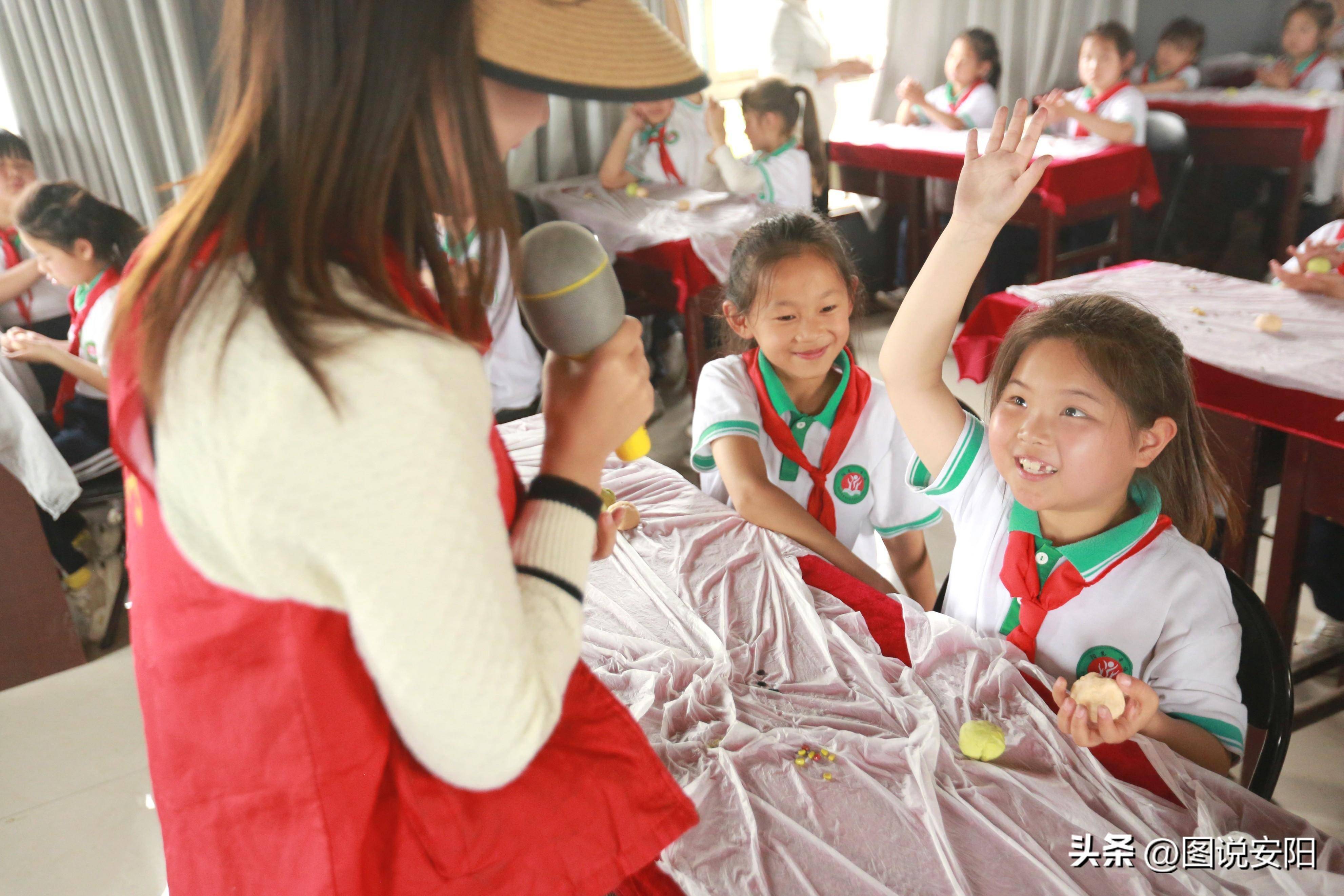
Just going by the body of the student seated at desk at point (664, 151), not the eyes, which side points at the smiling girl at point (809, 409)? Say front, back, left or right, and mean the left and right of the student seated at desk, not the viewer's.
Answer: front

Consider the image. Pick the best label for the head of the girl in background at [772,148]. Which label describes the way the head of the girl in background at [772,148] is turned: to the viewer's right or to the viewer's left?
to the viewer's left

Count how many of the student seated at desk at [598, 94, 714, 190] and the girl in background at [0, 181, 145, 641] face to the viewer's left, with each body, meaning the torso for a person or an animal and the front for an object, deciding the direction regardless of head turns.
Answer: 1

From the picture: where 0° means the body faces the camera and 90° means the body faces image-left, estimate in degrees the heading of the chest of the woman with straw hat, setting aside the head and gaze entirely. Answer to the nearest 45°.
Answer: approximately 270°

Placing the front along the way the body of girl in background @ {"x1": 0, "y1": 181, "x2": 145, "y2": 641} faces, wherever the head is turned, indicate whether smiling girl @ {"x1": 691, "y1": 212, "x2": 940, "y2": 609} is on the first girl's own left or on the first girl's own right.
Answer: on the first girl's own left

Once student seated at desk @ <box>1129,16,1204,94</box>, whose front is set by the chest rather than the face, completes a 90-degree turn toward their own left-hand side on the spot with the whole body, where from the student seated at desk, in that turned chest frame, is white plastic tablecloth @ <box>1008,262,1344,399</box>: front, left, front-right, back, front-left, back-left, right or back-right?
front-right

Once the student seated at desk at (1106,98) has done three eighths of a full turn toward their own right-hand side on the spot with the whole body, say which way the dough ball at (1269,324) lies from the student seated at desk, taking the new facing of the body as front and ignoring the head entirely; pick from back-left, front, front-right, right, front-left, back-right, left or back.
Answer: back

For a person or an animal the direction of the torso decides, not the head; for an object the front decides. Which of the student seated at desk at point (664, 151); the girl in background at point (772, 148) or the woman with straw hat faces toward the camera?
the student seated at desk

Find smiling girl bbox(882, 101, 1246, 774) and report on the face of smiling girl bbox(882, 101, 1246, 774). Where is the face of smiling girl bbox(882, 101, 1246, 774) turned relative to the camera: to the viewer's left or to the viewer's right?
to the viewer's left

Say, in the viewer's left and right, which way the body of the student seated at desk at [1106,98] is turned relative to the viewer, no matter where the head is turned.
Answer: facing the viewer and to the left of the viewer

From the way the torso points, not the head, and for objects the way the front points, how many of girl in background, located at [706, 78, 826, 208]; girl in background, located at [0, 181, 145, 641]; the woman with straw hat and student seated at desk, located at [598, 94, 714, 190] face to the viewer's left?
2

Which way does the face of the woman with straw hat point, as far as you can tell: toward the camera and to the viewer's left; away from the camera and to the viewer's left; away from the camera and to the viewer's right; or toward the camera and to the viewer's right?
away from the camera and to the viewer's right
